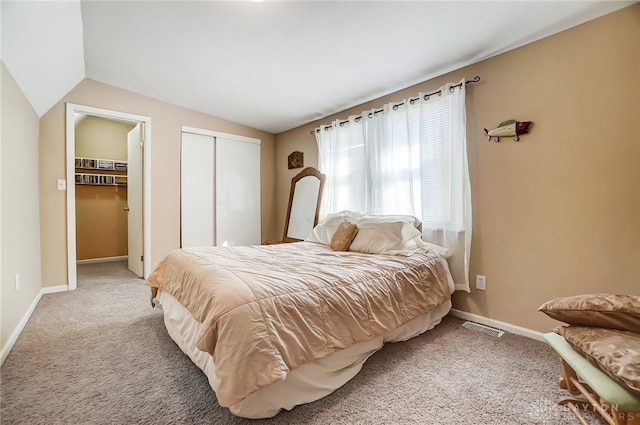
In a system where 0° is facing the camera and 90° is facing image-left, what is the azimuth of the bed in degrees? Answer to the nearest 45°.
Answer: approximately 45°

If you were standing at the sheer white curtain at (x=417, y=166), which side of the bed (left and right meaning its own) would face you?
back

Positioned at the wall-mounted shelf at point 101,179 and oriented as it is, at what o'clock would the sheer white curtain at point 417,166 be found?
The sheer white curtain is roughly at 11 o'clock from the wall-mounted shelf.

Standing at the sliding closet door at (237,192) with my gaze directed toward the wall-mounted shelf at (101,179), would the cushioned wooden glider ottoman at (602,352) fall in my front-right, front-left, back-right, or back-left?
back-left

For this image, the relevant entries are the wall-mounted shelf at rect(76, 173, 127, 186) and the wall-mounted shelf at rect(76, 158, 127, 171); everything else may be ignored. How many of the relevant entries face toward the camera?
2

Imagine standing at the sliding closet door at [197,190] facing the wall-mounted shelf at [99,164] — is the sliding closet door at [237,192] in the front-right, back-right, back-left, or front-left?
back-right

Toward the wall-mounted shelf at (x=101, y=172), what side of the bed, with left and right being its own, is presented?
right

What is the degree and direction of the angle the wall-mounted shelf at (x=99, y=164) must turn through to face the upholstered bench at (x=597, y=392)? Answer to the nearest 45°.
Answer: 0° — it already faces it

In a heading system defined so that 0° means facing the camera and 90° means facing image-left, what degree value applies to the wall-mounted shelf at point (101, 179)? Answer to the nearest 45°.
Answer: approximately 0°

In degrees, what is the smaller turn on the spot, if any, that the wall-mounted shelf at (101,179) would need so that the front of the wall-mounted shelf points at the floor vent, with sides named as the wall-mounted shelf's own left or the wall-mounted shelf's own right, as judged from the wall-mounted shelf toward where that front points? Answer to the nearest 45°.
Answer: approximately 45° to the wall-mounted shelf's own left
